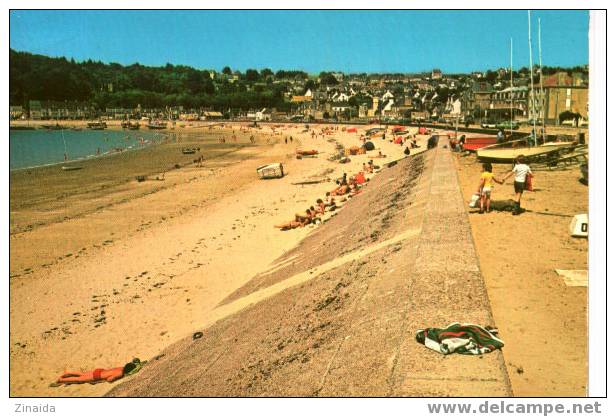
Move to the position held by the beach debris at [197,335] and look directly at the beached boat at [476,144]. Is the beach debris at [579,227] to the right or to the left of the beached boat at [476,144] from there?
right

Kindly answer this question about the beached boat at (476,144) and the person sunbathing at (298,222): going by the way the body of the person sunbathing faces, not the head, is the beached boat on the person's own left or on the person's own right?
on the person's own right

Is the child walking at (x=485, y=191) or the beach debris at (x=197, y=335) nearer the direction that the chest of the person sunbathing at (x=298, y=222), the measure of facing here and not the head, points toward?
the beach debris

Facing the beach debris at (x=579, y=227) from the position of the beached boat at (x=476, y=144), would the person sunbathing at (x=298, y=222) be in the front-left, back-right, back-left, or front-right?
front-right

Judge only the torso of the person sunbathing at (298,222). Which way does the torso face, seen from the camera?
to the viewer's left

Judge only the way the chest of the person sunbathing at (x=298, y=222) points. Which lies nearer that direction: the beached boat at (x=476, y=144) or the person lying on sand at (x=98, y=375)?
the person lying on sand

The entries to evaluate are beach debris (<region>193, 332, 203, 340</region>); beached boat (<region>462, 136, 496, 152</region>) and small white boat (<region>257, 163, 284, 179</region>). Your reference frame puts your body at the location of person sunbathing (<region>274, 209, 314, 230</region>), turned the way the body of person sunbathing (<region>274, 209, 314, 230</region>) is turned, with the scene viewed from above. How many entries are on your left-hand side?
1

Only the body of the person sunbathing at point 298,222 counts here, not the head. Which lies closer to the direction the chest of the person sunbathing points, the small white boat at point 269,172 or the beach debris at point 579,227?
the small white boat

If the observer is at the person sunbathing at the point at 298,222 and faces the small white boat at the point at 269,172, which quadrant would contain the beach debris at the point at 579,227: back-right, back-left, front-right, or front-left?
back-right

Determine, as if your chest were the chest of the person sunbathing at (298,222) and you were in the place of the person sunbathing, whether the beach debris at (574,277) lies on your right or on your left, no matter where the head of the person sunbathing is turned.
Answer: on your left

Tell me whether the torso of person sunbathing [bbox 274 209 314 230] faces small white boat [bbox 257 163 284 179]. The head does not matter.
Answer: no

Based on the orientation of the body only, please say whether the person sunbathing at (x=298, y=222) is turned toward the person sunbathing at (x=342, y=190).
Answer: no

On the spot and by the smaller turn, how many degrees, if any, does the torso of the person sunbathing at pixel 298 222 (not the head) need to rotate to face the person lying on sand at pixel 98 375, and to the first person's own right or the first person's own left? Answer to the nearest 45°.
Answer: approximately 90° to the first person's own left

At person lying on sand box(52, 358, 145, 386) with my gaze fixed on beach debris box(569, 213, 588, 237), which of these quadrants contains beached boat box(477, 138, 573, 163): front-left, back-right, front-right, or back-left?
front-left

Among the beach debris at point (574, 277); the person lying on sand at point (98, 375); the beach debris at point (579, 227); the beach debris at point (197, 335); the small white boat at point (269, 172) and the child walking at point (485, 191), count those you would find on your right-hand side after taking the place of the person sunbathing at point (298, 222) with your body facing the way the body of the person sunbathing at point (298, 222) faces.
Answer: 1

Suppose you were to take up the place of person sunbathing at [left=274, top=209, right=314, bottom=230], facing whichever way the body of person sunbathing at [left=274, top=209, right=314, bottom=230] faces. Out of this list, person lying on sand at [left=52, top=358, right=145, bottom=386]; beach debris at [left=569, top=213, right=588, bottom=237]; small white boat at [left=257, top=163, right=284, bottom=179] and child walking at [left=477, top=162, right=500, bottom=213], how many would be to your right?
1
